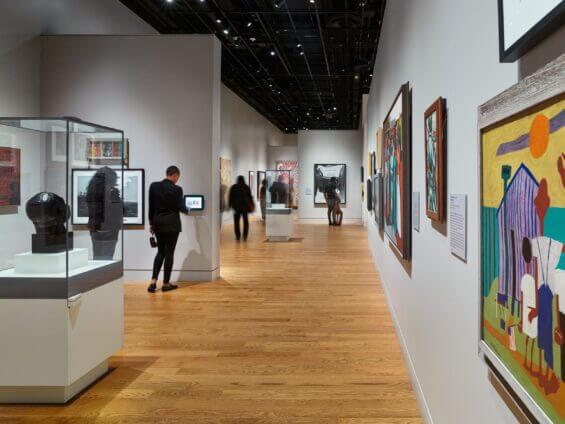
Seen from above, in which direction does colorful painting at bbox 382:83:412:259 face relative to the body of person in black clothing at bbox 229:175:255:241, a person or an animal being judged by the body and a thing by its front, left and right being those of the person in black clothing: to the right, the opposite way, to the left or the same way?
to the left

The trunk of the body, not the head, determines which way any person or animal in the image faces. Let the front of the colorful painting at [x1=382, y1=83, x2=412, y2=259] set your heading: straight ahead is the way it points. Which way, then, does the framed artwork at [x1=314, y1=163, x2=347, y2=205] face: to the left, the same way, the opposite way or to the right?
to the left

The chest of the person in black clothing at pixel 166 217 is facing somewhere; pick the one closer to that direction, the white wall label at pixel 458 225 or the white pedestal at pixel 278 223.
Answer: the white pedestal

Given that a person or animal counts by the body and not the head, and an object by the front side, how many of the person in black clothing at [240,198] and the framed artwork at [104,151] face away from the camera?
1

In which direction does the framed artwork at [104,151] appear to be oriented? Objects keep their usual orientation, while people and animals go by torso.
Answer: toward the camera

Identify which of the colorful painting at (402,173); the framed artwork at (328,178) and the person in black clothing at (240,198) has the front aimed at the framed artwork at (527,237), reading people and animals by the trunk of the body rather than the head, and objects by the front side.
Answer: the framed artwork at (328,178)

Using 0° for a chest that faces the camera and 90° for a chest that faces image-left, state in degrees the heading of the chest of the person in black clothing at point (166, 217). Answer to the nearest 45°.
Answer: approximately 225°

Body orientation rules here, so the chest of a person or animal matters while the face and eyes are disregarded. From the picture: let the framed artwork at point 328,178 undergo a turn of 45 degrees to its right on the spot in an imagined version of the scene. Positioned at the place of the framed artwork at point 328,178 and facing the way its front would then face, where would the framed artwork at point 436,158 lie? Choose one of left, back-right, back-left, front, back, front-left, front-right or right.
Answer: front-left

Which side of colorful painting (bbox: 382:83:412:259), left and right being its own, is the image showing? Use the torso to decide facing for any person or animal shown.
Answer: left

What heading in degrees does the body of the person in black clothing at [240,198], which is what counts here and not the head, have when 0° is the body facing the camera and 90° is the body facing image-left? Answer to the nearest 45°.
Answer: approximately 180°

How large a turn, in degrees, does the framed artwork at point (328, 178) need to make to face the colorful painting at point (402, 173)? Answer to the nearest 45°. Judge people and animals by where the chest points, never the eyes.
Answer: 0° — it already faces it

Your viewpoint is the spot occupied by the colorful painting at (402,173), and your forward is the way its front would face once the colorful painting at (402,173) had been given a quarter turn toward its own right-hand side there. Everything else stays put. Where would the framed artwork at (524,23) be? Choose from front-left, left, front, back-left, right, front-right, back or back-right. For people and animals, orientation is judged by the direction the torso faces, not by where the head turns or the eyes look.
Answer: back

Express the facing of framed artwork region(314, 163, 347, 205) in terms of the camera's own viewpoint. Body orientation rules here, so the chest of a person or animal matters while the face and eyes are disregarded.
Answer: facing the viewer
